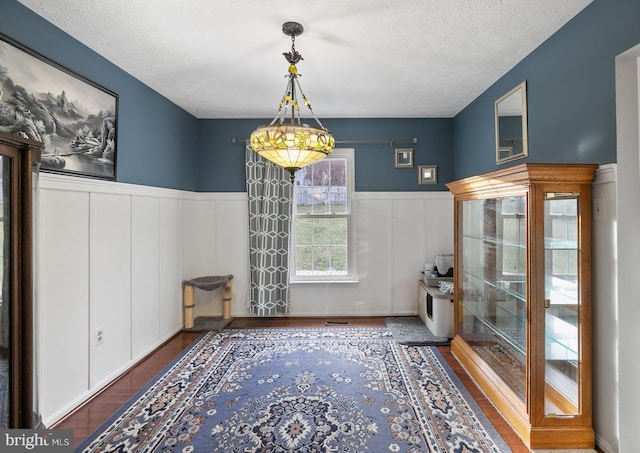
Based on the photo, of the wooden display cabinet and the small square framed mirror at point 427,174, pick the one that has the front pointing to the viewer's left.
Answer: the wooden display cabinet

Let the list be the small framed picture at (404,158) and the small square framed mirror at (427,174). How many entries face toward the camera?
2

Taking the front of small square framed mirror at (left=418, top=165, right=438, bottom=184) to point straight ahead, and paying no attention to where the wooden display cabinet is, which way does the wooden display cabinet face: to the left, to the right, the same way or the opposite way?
to the right

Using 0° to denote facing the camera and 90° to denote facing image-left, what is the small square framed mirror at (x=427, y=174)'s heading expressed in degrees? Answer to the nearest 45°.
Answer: approximately 0°

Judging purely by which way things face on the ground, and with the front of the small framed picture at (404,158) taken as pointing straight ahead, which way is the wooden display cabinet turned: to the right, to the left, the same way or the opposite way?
to the right

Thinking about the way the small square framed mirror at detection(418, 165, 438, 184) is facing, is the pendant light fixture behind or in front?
in front

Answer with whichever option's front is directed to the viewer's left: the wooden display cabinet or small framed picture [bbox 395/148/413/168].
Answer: the wooden display cabinet

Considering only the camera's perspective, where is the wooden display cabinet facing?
facing to the left of the viewer

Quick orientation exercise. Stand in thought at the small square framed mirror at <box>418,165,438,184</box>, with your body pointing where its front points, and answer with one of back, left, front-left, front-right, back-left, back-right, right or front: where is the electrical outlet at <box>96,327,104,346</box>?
front-right

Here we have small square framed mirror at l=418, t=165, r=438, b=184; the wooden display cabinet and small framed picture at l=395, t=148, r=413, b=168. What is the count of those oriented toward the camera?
2

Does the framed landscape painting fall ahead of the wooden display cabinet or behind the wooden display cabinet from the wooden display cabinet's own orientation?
ahead

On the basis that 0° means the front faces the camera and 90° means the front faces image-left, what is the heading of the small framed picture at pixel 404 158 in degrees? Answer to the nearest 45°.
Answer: approximately 0°

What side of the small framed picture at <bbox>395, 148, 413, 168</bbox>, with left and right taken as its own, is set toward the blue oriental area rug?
front
